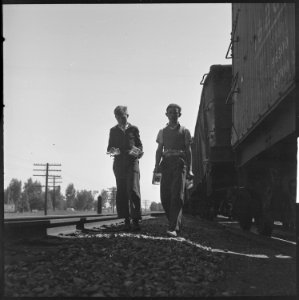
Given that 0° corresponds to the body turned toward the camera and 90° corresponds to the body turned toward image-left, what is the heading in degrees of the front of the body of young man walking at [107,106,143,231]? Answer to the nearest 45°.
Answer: approximately 0°

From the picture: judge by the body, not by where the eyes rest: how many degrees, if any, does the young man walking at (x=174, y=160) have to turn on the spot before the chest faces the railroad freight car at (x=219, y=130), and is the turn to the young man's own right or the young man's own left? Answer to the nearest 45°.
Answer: approximately 180°

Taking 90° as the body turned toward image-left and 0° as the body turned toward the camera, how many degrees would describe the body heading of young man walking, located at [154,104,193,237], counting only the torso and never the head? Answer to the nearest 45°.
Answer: approximately 0°

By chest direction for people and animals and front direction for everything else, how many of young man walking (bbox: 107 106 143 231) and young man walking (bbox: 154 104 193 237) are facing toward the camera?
2
